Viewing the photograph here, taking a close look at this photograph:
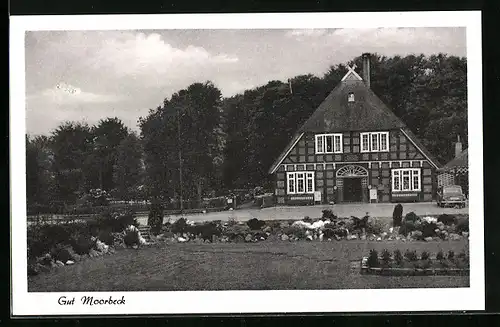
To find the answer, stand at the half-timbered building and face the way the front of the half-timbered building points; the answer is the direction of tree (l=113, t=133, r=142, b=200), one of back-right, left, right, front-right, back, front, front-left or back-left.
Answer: right

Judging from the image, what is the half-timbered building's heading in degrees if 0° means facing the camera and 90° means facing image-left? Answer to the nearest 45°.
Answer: approximately 0°

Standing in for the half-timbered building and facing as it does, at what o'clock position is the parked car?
The parked car is roughly at 9 o'clock from the half-timbered building.

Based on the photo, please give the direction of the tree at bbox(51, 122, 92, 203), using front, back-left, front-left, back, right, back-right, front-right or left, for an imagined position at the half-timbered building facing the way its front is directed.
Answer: right
